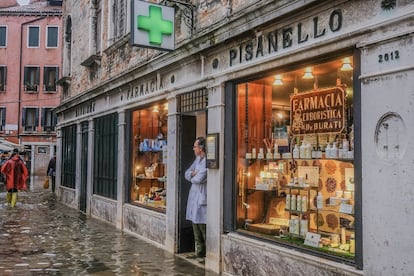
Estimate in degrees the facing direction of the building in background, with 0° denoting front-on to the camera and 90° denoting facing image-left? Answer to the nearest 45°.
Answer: approximately 0°

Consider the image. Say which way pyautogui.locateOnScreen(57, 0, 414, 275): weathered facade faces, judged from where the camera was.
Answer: facing the viewer and to the left of the viewer

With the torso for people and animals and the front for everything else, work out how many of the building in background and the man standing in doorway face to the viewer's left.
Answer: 1

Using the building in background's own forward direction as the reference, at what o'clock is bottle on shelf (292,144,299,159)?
The bottle on shelf is roughly at 12 o'clock from the building in background.

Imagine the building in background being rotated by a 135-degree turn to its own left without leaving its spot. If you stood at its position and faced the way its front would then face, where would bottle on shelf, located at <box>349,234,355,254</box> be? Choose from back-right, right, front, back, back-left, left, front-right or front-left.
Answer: back-right

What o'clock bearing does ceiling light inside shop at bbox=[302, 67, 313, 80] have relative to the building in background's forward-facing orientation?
The ceiling light inside shop is roughly at 12 o'clock from the building in background.

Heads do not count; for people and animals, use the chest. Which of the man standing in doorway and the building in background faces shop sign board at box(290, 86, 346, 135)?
the building in background

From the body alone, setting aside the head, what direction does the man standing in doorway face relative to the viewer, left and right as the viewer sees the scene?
facing to the left of the viewer

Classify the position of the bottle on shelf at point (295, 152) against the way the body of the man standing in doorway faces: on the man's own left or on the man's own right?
on the man's own left

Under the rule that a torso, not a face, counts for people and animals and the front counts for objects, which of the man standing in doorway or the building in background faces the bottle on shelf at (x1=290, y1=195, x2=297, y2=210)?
the building in background

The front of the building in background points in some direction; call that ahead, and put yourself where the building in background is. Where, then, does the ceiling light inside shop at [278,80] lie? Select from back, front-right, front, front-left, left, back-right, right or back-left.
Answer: front

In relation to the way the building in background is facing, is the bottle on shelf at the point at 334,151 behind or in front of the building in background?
in front

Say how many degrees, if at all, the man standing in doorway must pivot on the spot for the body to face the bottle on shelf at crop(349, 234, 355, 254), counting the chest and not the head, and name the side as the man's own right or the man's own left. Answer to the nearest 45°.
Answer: approximately 135° to the man's own left

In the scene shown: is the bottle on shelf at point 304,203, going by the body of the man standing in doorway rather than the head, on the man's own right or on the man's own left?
on the man's own left

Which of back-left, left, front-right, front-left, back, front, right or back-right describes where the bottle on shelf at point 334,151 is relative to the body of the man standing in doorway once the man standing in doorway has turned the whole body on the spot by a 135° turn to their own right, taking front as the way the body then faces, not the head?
right
